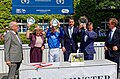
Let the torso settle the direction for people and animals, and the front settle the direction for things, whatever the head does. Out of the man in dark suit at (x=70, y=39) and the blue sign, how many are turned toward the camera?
2

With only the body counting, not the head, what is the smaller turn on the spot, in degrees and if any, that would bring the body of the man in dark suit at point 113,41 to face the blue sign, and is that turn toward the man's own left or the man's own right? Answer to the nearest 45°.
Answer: approximately 90° to the man's own right

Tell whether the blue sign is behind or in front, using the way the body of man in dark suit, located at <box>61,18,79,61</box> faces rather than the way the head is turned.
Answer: behind
